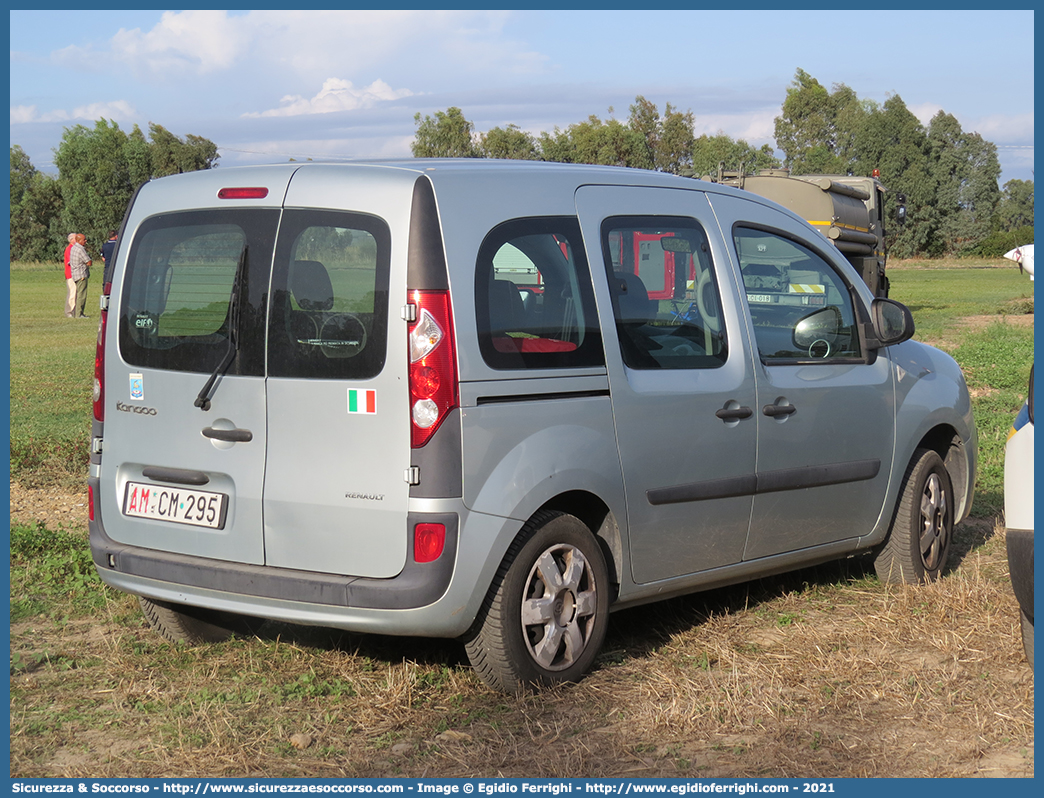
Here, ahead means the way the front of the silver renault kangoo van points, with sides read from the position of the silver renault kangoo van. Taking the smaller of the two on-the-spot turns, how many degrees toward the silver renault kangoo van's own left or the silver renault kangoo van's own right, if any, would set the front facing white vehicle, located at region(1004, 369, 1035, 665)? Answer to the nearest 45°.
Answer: approximately 45° to the silver renault kangoo van's own right

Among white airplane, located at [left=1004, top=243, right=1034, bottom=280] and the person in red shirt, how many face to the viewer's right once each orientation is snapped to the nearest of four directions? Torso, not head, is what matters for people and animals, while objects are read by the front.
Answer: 1

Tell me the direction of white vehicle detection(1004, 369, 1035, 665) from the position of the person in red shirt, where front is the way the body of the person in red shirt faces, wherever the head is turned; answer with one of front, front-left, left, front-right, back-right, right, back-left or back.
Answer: right

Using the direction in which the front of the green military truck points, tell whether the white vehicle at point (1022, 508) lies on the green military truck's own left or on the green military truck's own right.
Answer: on the green military truck's own right

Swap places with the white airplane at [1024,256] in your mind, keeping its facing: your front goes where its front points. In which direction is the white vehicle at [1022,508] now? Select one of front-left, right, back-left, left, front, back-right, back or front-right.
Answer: left

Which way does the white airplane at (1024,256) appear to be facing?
to the viewer's left

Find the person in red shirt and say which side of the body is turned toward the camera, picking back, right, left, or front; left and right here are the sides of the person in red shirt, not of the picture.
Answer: right

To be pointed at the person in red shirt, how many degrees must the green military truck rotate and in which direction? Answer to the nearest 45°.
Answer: approximately 135° to its left

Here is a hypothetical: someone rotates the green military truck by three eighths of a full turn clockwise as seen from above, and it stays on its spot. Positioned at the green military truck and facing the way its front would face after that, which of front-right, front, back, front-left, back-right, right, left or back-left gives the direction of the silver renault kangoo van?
front

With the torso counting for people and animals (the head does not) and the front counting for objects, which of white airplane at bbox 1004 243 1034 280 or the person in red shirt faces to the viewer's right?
the person in red shirt

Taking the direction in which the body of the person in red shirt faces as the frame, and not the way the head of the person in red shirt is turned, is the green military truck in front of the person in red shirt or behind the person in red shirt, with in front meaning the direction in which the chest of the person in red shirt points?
in front

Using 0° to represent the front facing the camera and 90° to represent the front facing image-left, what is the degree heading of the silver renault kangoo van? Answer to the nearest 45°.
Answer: approximately 225°
